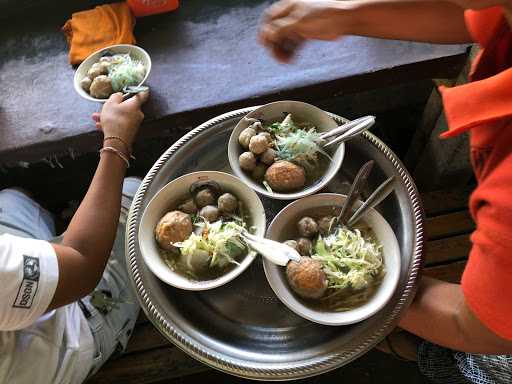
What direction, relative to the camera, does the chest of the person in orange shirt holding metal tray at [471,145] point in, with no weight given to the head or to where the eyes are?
to the viewer's left

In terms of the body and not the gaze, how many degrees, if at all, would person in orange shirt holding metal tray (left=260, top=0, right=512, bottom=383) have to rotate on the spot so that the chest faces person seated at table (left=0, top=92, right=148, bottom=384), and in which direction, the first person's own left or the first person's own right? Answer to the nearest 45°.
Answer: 0° — they already face them

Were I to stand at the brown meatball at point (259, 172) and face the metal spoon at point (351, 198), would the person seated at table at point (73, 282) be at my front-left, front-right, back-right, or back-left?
back-right
